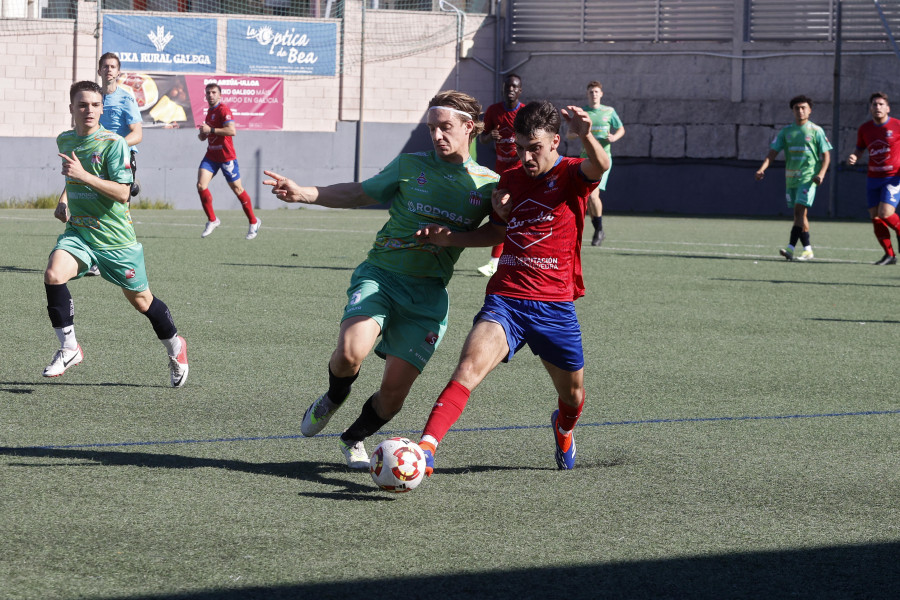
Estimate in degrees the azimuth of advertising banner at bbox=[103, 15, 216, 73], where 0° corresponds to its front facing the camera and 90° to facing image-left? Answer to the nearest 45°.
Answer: approximately 0°

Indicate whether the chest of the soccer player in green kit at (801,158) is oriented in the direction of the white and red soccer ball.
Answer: yes

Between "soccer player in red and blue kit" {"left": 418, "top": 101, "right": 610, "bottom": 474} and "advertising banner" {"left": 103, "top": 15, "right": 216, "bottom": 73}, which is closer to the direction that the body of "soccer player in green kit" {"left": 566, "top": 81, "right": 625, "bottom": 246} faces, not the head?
the soccer player in red and blue kit

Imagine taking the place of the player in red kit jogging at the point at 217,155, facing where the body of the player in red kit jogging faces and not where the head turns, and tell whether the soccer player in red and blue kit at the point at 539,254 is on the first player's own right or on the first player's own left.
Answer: on the first player's own left

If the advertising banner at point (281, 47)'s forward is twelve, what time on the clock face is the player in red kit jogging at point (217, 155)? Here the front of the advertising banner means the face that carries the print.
The player in red kit jogging is roughly at 12 o'clock from the advertising banner.
